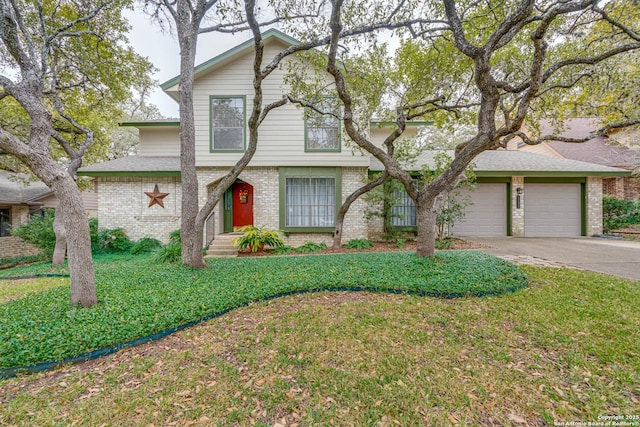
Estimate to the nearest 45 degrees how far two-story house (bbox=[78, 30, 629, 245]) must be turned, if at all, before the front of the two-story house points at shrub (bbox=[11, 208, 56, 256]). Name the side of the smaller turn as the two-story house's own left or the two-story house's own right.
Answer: approximately 90° to the two-story house's own right

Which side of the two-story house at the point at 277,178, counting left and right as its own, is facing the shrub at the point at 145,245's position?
right

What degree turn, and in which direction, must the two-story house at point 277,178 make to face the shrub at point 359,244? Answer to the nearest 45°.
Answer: approximately 90° to its left

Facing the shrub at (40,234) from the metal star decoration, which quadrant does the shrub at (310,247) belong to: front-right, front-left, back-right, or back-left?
back-left

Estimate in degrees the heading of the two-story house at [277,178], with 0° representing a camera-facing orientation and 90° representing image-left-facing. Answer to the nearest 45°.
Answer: approximately 0°

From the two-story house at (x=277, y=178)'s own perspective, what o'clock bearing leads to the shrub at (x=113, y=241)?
The shrub is roughly at 3 o'clock from the two-story house.

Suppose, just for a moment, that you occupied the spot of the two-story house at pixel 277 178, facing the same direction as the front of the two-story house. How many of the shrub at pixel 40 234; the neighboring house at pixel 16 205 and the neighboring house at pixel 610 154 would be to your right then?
2

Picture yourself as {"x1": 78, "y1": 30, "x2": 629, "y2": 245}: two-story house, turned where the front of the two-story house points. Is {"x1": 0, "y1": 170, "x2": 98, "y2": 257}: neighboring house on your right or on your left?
on your right
